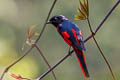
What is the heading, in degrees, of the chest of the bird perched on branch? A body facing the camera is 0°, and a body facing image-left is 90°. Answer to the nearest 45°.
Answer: approximately 90°
